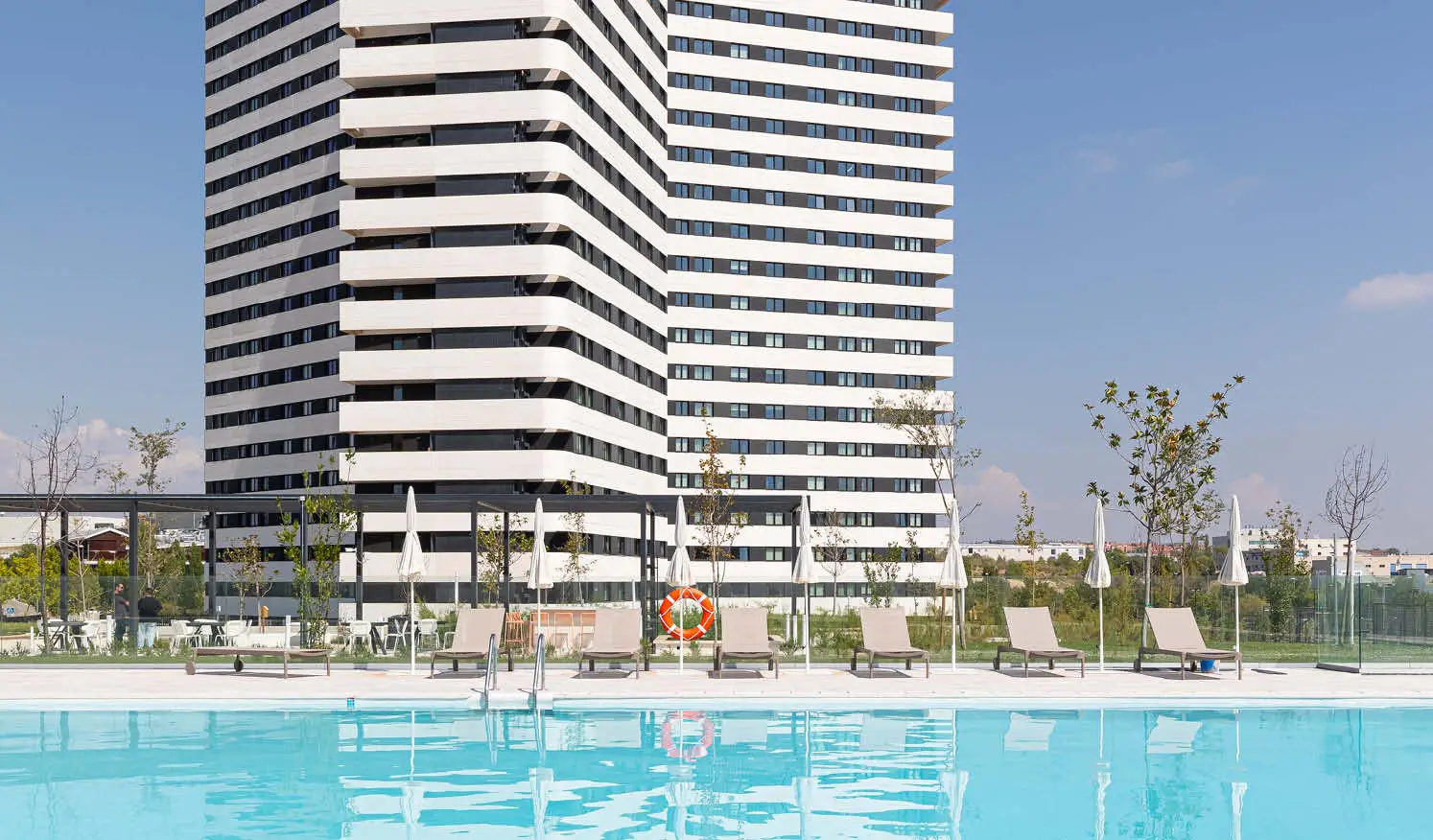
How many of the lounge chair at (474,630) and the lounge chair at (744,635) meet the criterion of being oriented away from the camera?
0

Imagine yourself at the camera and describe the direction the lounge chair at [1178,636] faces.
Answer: facing the viewer and to the right of the viewer

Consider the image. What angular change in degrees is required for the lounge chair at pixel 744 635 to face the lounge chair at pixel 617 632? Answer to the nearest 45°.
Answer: approximately 90° to its right

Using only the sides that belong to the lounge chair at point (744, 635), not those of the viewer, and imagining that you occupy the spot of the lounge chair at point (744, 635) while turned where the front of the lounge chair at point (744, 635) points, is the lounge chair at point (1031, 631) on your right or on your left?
on your left

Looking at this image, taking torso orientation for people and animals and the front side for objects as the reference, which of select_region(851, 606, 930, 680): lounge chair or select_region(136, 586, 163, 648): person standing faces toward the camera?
the lounge chair

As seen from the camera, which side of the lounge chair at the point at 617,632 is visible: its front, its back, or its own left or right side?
front

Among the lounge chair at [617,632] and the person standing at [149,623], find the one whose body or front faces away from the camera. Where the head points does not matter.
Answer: the person standing

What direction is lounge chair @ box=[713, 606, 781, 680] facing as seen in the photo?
toward the camera

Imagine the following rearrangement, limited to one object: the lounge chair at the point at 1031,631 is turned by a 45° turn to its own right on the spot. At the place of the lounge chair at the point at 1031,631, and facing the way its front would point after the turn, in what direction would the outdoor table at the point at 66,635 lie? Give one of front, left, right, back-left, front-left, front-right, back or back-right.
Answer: right
